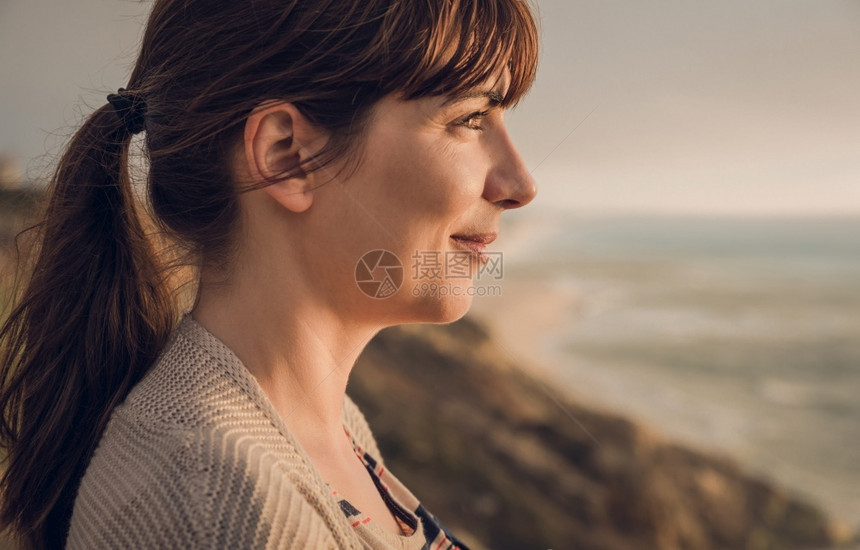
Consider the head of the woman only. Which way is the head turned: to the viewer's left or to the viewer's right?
to the viewer's right

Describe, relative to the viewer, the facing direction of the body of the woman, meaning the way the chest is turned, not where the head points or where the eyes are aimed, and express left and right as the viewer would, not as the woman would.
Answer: facing to the right of the viewer
